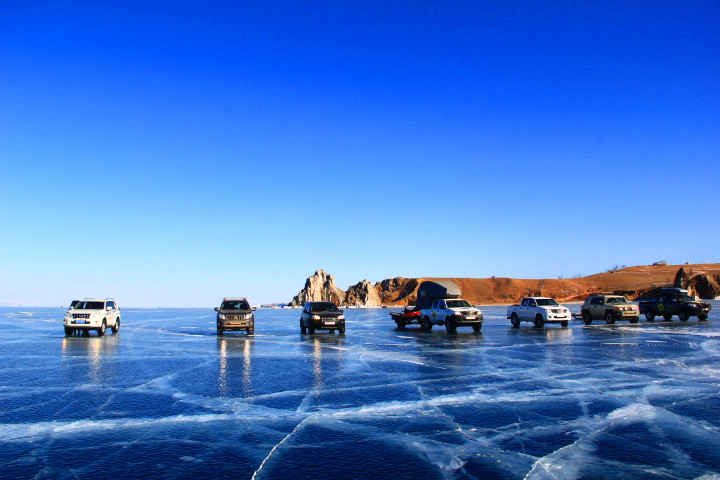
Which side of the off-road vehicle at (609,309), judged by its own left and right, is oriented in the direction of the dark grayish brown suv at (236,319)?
right

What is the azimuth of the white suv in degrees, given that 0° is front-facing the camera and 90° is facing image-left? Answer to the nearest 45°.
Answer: approximately 45°

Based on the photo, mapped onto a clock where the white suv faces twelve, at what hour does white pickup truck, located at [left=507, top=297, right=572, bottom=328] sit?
The white pickup truck is roughly at 8 o'clock from the white suv.

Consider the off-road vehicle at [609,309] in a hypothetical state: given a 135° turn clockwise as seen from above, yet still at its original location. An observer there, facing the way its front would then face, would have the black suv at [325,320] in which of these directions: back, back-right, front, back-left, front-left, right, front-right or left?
front-left

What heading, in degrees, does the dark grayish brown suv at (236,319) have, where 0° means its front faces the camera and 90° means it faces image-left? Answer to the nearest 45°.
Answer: approximately 0°

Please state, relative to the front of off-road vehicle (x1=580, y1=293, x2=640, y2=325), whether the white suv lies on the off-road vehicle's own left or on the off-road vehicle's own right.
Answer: on the off-road vehicle's own right

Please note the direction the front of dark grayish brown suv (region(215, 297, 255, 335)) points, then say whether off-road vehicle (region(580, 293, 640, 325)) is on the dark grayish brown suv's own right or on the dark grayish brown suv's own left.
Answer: on the dark grayish brown suv's own left

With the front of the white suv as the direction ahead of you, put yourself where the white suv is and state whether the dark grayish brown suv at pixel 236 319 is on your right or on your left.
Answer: on your left

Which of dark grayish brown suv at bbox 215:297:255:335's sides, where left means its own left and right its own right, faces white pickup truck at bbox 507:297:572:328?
left
